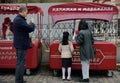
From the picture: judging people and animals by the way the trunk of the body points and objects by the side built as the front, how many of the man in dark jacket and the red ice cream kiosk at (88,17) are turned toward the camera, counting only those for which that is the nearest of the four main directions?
1

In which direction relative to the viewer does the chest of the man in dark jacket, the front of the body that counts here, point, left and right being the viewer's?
facing to the right of the viewer

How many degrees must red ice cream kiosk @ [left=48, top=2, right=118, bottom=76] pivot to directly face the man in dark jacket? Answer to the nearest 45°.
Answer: approximately 45° to its right

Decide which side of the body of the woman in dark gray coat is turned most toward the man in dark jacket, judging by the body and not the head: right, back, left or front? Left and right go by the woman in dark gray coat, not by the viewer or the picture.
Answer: left

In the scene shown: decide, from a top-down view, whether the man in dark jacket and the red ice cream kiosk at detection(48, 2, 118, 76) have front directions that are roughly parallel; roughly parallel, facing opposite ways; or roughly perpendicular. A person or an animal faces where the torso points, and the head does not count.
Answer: roughly perpendicular

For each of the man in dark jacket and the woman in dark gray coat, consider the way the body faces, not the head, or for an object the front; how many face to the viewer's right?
1

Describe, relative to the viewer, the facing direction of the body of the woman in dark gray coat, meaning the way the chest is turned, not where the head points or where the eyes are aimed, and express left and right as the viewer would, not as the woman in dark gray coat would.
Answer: facing away from the viewer and to the left of the viewer
